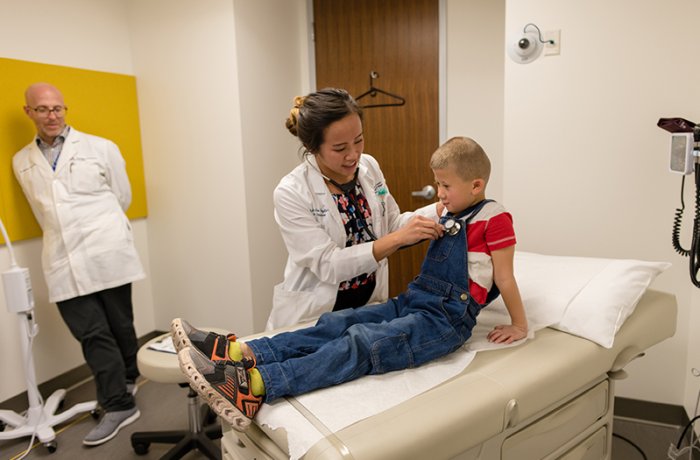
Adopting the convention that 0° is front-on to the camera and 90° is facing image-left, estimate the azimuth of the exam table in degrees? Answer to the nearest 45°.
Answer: approximately 45°

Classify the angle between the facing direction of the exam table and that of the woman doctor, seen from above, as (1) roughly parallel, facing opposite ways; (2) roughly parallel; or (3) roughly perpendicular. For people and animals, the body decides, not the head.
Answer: roughly perpendicular

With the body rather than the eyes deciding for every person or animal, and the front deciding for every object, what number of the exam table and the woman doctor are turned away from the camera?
0

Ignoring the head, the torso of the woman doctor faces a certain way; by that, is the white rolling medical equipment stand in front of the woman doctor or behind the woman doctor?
behind

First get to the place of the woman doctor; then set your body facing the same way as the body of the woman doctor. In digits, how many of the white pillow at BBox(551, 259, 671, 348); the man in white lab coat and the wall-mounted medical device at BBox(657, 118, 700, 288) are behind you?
1

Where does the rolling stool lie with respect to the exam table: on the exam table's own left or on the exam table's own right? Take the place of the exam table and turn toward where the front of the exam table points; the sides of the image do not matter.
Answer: on the exam table's own right

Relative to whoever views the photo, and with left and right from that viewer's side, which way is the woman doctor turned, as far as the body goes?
facing the viewer and to the right of the viewer

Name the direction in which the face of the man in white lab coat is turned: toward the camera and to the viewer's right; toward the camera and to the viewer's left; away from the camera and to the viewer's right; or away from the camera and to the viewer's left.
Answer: toward the camera and to the viewer's right

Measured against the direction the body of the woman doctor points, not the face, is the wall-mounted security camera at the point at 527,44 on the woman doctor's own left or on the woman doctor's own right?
on the woman doctor's own left

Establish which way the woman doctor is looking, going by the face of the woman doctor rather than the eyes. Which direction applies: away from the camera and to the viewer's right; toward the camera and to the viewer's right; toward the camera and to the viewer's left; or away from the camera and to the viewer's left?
toward the camera and to the viewer's right

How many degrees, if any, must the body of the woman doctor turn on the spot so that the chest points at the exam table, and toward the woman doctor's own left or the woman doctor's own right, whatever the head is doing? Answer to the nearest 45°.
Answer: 0° — they already face it
